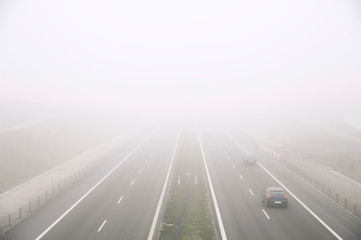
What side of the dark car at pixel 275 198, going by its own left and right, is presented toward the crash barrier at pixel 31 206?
left

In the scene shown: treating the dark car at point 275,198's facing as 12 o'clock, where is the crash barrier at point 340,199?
The crash barrier is roughly at 2 o'clock from the dark car.

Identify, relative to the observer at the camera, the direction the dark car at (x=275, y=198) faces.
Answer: facing away from the viewer
